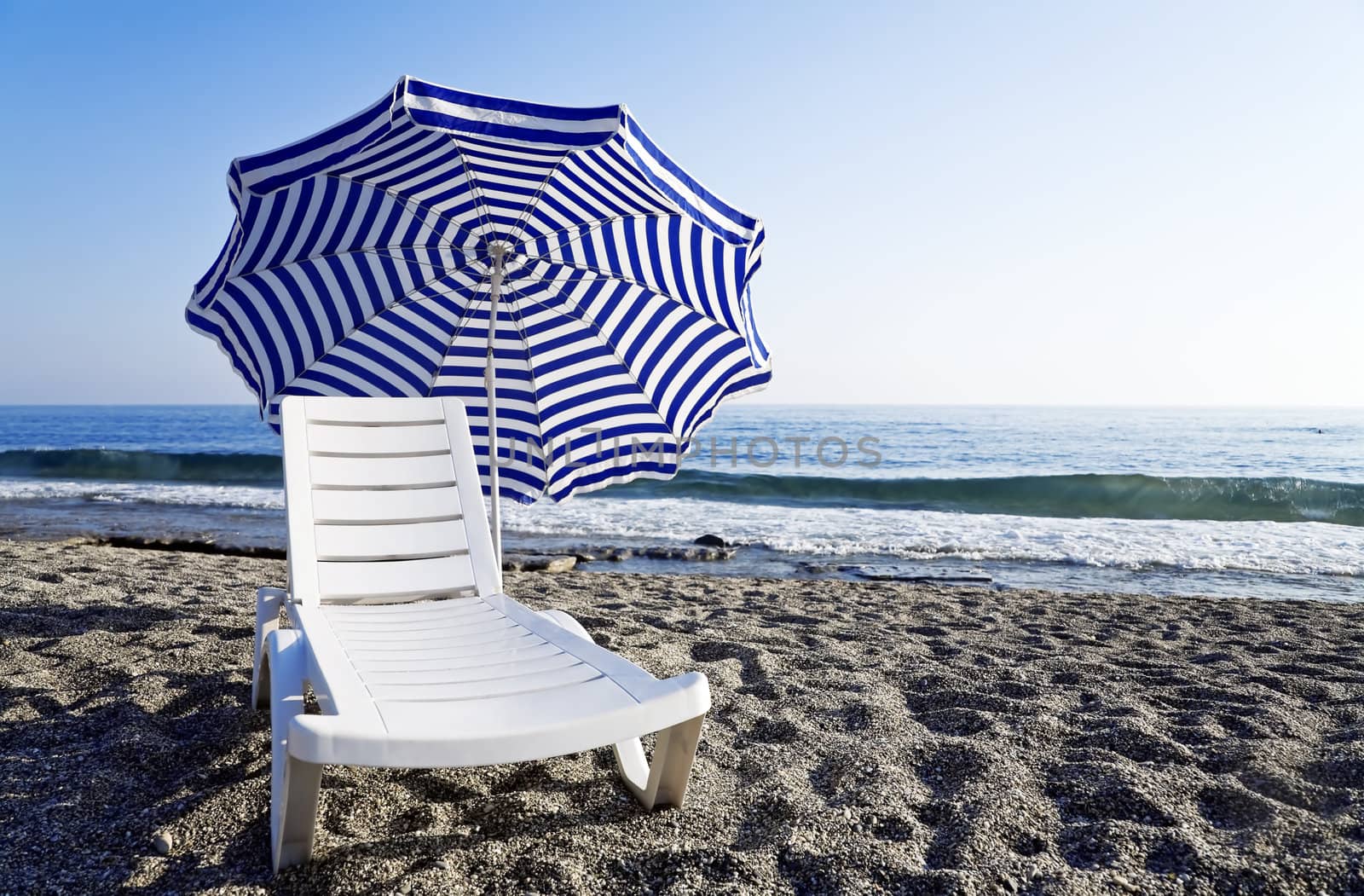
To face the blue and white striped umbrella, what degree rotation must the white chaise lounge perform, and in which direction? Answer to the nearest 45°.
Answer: approximately 180°

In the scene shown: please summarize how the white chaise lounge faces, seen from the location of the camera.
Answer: facing the viewer
